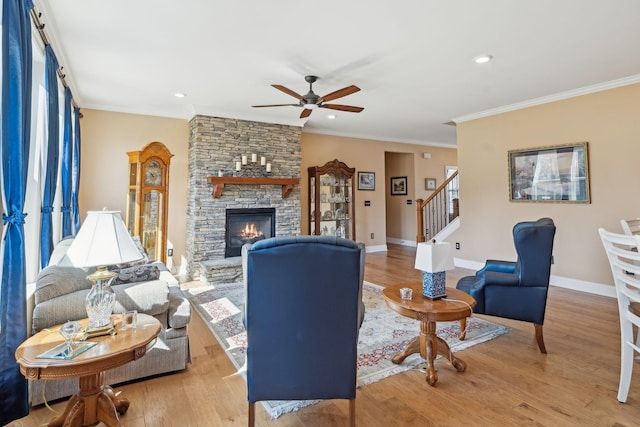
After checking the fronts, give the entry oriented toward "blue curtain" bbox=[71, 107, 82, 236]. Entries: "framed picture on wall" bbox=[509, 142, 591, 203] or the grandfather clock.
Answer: the framed picture on wall

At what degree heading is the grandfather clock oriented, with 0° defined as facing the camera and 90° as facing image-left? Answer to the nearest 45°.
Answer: approximately 315°

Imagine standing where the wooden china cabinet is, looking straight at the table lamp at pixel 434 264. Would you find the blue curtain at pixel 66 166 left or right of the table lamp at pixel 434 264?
right

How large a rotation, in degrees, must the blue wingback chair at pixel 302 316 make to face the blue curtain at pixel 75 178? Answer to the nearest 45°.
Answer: approximately 45° to its left

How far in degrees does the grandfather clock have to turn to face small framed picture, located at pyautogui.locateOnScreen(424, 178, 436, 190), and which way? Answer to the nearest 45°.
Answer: approximately 45° to its left

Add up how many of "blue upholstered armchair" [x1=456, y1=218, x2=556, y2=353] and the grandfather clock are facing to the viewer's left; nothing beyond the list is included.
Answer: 1

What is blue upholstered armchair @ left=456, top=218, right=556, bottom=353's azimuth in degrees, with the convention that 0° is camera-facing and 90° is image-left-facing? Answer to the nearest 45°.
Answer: approximately 90°

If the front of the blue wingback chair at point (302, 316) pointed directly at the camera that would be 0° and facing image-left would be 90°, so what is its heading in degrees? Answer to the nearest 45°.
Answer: approximately 180°

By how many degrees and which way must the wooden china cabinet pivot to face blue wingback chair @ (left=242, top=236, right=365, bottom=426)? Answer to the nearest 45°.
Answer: approximately 45° to its right
